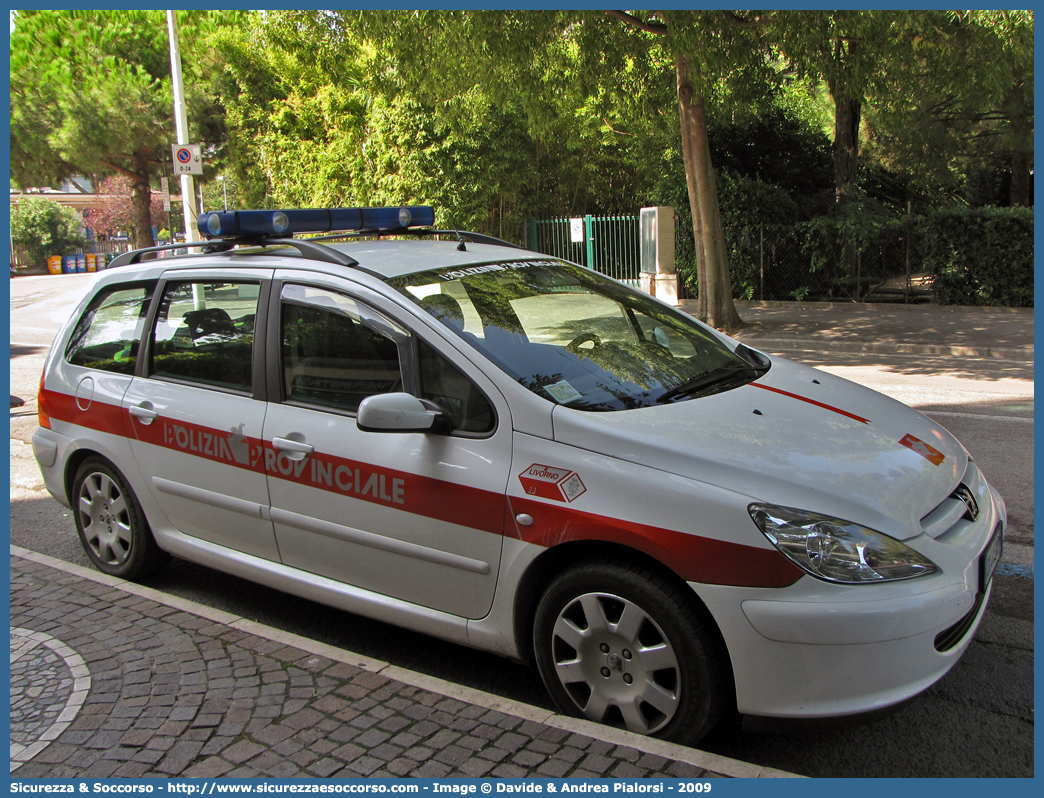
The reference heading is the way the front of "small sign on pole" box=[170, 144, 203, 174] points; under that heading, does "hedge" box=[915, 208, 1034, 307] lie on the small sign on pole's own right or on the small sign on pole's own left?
on the small sign on pole's own left

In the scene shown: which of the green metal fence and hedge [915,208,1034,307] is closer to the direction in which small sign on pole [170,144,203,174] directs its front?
the hedge

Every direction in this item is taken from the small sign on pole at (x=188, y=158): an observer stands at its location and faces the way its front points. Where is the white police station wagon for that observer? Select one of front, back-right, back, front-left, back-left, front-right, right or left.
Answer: front

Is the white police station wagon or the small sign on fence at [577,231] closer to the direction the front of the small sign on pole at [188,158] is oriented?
the white police station wagon

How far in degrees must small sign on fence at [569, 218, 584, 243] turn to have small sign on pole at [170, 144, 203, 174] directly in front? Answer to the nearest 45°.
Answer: approximately 45° to its right

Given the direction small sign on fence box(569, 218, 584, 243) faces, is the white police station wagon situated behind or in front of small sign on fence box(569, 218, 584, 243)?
in front

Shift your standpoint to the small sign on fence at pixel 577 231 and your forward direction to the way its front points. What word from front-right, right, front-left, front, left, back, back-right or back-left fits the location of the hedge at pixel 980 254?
front-left

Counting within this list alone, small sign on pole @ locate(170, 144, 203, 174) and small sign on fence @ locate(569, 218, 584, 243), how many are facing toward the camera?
2

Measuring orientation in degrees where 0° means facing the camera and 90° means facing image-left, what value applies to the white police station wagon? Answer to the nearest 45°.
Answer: approximately 315°

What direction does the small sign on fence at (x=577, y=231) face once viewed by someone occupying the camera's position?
facing the viewer

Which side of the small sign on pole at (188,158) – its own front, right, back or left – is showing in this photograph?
front
